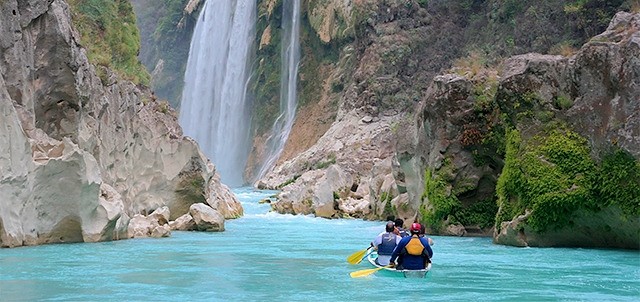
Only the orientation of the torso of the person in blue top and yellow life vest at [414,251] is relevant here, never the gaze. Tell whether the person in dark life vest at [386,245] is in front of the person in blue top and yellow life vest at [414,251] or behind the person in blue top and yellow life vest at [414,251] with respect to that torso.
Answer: in front

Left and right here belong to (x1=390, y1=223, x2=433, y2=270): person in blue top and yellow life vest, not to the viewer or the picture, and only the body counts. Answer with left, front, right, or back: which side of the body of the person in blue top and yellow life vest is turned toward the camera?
back
